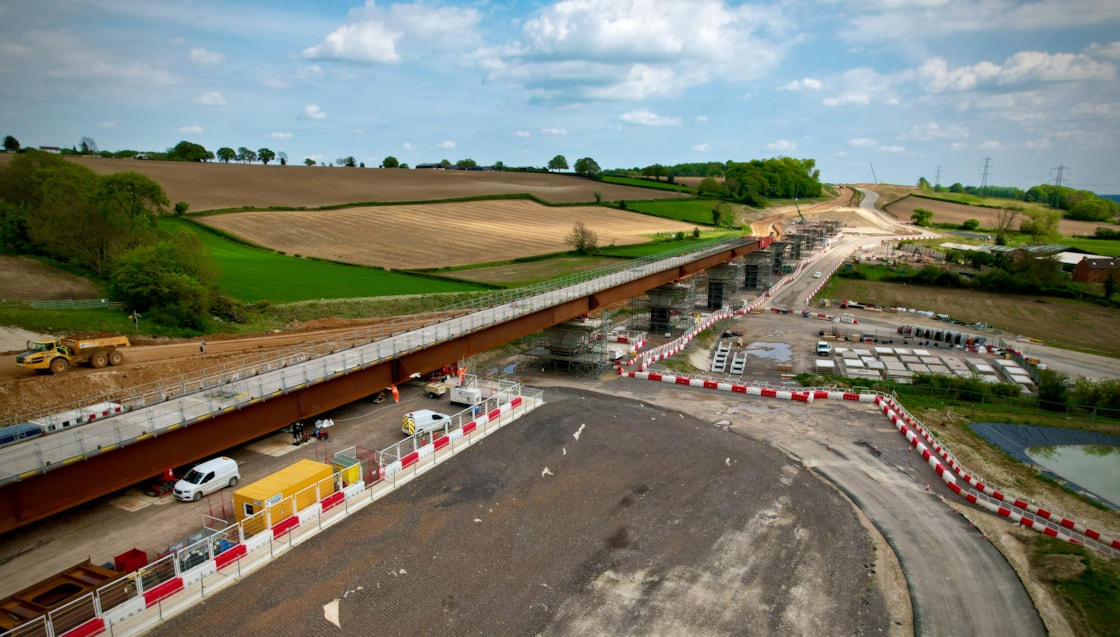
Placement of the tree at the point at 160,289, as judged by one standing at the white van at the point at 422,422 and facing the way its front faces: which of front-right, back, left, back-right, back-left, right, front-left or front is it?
left

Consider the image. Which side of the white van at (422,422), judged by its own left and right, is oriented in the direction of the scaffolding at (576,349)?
front

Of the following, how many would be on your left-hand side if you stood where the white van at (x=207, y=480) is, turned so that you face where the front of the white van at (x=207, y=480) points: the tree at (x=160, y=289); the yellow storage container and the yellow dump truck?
1

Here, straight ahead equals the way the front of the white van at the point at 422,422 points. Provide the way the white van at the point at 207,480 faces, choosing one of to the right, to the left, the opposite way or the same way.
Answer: the opposite way

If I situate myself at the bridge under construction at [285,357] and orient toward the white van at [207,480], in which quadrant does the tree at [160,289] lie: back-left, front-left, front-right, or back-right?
back-right

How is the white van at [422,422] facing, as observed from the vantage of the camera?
facing away from the viewer and to the right of the viewer

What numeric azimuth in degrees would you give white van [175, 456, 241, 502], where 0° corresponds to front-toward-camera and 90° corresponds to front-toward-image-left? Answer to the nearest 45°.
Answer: approximately 45°

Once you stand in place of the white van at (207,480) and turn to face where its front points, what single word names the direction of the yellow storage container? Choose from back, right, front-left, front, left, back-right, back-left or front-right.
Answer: left

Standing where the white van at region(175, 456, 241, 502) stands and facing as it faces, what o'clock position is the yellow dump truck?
The yellow dump truck is roughly at 4 o'clock from the white van.
